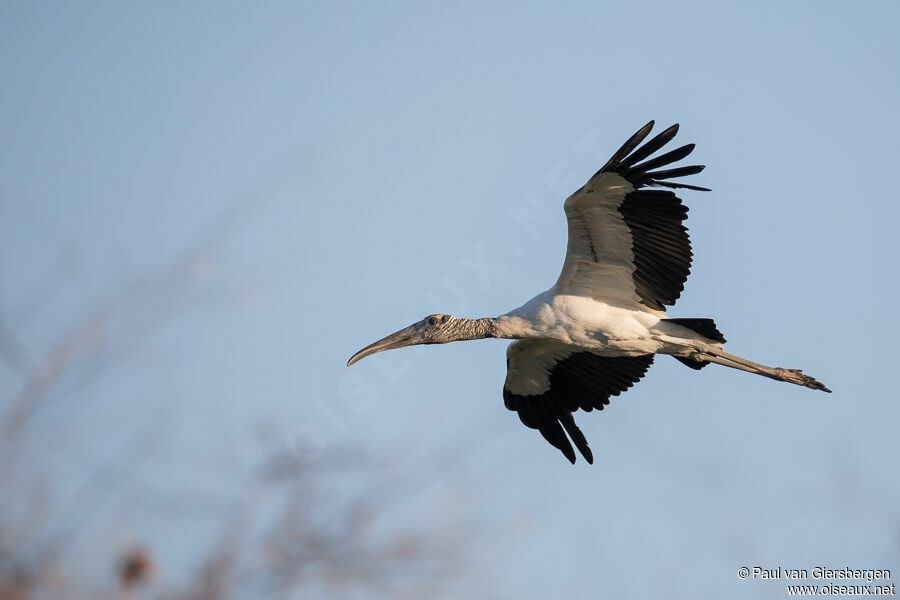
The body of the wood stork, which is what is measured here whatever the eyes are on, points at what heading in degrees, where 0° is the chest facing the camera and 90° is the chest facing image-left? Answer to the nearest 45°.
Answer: approximately 90°
